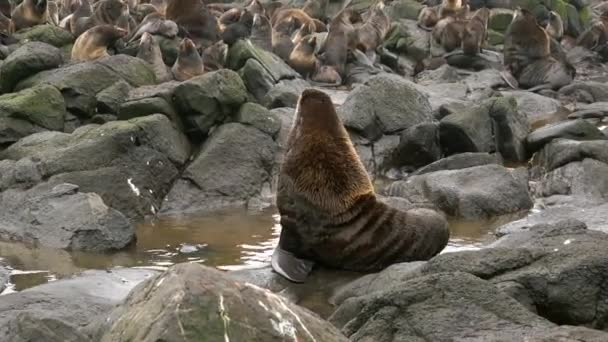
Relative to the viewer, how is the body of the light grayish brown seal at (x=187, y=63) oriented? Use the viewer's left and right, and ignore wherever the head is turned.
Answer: facing the viewer

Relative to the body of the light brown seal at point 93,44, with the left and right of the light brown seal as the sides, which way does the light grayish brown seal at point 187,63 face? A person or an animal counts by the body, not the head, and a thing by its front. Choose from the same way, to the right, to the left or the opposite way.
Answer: to the right

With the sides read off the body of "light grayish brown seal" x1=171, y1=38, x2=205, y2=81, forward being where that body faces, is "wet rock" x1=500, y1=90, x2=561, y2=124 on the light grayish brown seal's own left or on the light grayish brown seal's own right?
on the light grayish brown seal's own left

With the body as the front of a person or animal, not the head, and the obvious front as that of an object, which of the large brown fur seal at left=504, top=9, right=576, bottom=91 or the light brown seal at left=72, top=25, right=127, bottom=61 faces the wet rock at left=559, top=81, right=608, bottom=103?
the light brown seal

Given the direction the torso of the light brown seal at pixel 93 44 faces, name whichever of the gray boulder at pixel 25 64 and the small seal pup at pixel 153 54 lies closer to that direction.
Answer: the small seal pup

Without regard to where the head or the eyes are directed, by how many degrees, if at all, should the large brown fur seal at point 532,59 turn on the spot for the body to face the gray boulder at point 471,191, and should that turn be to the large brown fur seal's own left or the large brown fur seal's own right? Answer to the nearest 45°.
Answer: approximately 90° to the large brown fur seal's own left

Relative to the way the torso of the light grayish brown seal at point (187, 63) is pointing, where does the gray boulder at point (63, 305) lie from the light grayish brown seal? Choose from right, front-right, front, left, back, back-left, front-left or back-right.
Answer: front

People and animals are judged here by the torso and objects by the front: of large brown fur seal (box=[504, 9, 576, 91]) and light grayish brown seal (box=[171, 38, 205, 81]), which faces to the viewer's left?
the large brown fur seal

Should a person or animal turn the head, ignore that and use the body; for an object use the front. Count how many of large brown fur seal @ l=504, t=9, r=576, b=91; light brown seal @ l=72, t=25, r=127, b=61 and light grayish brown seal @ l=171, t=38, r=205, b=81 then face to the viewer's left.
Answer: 1

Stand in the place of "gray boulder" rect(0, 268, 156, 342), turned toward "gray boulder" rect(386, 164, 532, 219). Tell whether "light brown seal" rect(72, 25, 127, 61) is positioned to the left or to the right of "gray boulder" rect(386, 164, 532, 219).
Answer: left

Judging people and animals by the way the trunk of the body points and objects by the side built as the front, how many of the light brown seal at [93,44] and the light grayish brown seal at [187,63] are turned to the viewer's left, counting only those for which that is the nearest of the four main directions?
0

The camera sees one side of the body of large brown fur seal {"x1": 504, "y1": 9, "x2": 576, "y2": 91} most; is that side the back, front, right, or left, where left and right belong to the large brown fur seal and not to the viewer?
left
